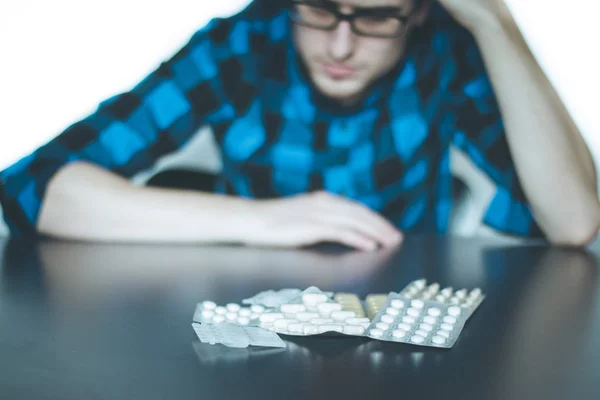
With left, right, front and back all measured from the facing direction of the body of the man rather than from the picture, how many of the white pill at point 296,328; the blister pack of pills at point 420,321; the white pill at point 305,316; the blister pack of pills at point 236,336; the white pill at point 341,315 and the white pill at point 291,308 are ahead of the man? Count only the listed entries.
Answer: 6

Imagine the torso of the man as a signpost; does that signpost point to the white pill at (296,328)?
yes

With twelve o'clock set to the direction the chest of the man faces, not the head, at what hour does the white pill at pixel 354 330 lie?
The white pill is roughly at 12 o'clock from the man.

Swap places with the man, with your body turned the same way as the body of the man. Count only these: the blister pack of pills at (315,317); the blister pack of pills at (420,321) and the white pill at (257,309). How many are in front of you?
3

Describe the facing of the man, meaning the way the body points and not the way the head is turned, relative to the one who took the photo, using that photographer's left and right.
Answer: facing the viewer

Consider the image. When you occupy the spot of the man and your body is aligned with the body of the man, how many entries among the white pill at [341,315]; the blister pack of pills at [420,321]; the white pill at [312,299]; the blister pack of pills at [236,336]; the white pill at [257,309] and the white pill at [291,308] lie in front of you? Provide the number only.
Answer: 6

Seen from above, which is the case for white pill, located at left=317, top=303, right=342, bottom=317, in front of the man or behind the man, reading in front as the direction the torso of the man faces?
in front

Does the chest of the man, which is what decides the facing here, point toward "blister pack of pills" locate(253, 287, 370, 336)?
yes

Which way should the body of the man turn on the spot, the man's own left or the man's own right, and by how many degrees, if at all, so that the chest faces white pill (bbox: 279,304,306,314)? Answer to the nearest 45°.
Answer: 0° — they already face it

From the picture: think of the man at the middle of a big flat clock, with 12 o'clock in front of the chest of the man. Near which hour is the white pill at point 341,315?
The white pill is roughly at 12 o'clock from the man.

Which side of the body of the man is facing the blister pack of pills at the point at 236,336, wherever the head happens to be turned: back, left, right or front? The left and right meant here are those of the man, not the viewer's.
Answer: front

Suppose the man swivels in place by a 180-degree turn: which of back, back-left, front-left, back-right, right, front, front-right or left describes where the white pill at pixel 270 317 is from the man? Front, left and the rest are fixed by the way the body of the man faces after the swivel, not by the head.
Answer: back

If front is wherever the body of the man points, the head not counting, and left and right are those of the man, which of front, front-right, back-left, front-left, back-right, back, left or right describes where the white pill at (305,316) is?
front

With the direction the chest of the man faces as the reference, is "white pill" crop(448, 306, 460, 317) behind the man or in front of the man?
in front

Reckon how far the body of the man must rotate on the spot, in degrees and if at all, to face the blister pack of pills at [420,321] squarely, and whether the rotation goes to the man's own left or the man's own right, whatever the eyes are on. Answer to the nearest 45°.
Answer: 0° — they already face it

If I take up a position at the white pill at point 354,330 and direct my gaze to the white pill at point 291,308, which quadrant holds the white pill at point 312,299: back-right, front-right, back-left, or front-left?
front-right

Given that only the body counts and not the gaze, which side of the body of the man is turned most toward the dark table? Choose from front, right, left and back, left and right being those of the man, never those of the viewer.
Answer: front
